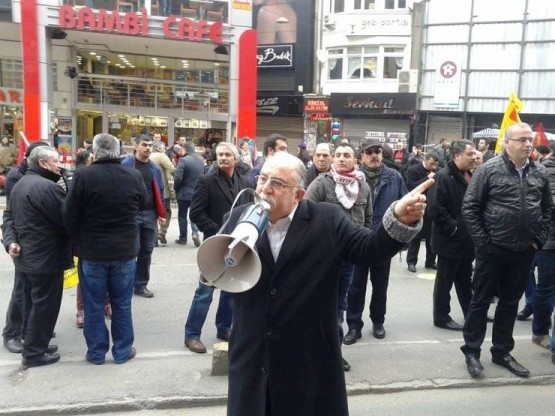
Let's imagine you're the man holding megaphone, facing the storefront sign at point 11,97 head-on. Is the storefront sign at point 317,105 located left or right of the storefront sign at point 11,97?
right

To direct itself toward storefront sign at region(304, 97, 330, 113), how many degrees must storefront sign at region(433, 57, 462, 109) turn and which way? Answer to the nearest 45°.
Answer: approximately 90° to its right

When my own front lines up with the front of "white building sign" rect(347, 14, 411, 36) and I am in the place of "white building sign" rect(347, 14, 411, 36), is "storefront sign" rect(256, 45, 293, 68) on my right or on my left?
on my right

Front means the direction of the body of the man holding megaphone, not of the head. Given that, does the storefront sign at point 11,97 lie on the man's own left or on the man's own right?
on the man's own right

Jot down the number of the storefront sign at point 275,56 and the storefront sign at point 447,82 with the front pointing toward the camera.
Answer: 2

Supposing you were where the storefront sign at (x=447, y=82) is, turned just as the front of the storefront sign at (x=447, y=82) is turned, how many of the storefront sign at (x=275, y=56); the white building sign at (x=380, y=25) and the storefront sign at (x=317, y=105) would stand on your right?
3

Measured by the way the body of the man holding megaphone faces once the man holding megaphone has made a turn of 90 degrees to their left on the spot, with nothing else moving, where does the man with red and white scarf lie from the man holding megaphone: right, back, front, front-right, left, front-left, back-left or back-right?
back-left

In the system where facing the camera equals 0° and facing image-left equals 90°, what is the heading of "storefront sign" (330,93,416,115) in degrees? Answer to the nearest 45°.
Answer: approximately 0°

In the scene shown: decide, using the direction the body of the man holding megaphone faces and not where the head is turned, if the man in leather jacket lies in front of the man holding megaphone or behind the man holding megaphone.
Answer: behind

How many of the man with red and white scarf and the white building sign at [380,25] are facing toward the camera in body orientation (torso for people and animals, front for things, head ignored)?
2

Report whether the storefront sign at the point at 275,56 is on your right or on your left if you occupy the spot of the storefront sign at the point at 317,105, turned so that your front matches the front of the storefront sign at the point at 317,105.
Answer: on your right
